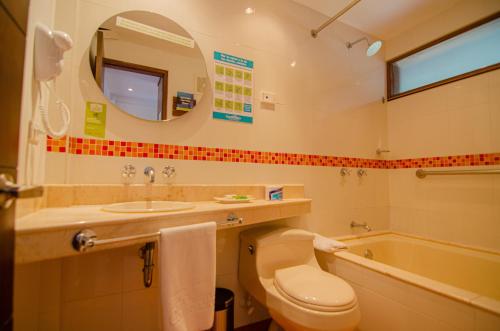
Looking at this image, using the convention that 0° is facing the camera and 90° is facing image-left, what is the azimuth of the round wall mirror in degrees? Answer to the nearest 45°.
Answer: approximately 0°

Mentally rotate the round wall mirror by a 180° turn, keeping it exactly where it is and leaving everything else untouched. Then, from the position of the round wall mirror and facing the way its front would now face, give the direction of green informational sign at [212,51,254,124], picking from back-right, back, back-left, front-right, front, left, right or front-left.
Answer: right

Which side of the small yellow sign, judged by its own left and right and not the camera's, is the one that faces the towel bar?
front

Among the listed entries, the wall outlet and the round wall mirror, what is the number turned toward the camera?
2

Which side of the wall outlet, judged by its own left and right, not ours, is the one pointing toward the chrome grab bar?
left

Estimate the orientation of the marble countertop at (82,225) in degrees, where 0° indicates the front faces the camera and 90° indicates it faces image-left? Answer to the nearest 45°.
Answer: approximately 315°
